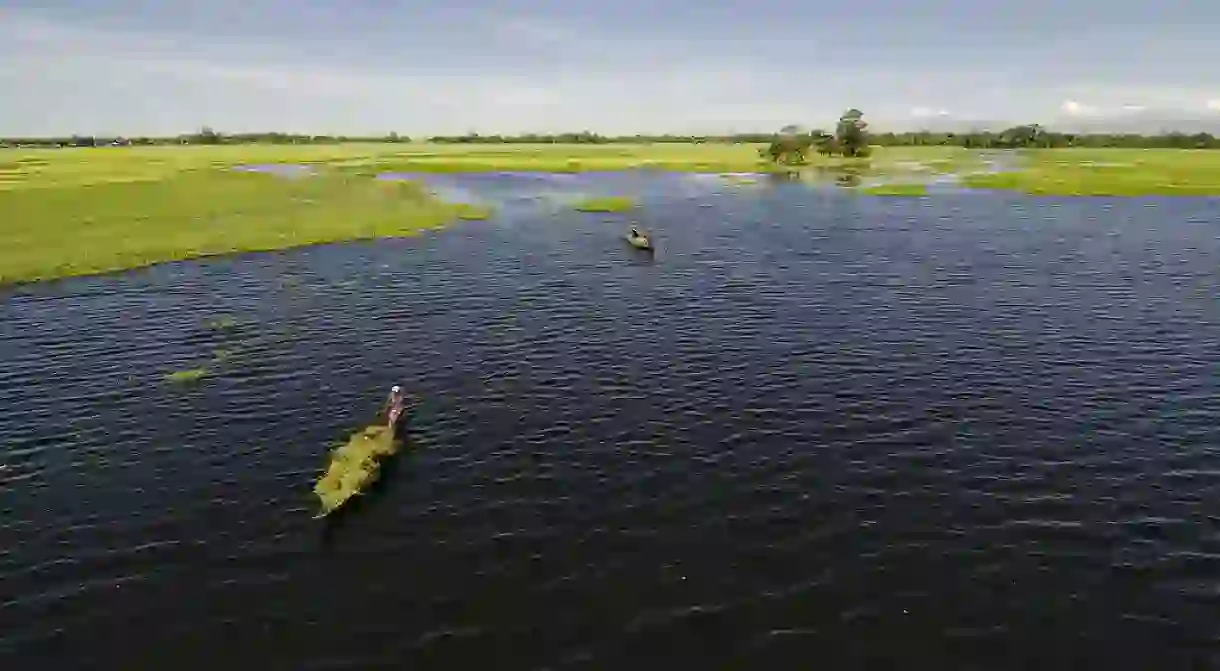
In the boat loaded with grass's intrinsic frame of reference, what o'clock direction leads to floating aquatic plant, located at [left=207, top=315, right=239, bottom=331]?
The floating aquatic plant is roughly at 4 o'clock from the boat loaded with grass.

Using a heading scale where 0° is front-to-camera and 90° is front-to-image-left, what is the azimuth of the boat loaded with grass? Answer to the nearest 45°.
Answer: approximately 45°

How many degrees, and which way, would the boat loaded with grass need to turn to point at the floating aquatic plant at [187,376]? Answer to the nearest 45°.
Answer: approximately 90° to its right

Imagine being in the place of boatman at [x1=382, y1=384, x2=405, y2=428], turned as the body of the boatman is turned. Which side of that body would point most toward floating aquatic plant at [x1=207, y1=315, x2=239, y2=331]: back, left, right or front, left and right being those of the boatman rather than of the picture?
right

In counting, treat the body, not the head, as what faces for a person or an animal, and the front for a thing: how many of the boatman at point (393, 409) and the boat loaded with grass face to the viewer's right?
0

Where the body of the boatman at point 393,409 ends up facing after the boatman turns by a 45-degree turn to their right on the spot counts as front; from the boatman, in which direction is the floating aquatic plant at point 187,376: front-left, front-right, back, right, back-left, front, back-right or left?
front-right

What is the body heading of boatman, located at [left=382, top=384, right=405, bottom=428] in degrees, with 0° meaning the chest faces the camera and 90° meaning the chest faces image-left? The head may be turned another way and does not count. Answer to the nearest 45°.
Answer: approximately 45°
